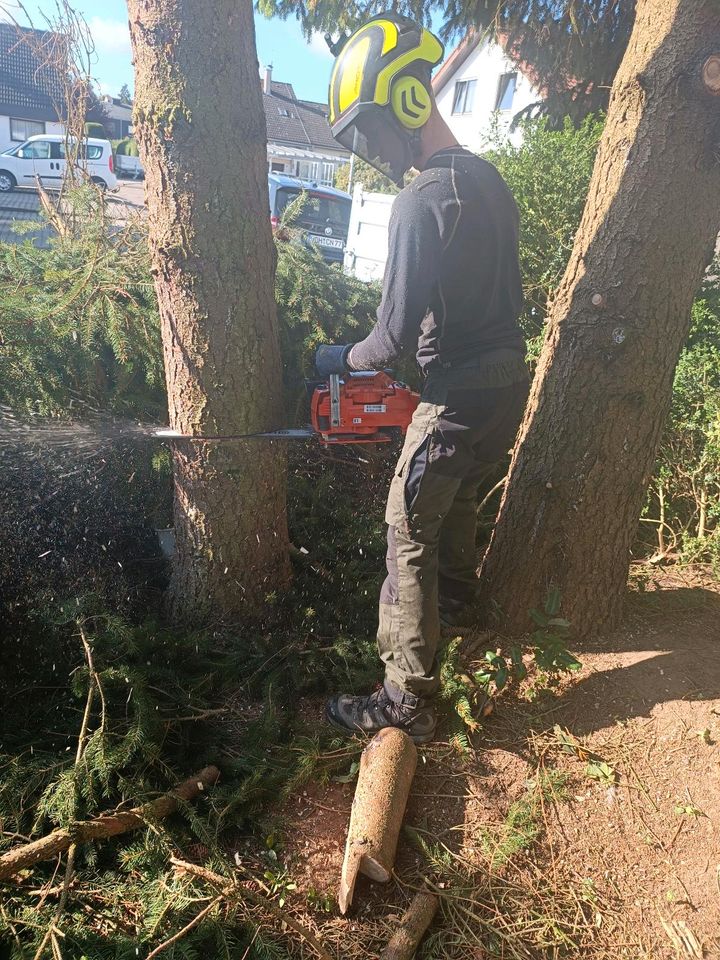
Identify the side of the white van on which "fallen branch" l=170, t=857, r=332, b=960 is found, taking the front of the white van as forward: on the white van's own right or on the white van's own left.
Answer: on the white van's own left

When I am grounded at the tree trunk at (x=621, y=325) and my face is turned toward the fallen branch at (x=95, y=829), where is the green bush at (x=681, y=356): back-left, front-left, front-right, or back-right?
back-right

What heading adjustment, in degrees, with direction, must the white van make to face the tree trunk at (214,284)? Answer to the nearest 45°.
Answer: approximately 90° to its left

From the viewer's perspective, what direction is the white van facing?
to the viewer's left

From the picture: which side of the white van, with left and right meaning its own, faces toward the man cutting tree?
left

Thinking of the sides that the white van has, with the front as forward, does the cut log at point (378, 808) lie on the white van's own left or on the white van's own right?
on the white van's own left

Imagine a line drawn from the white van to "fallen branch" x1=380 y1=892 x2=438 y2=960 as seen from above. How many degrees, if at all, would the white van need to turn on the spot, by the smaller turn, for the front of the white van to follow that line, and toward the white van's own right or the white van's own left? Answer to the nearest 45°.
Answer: approximately 90° to the white van's own left

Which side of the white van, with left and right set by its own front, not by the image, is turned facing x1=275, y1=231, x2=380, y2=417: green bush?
left

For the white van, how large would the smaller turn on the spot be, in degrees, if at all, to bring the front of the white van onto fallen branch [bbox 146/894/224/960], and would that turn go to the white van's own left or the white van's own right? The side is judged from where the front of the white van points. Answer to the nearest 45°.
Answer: approximately 90° to the white van's own left
